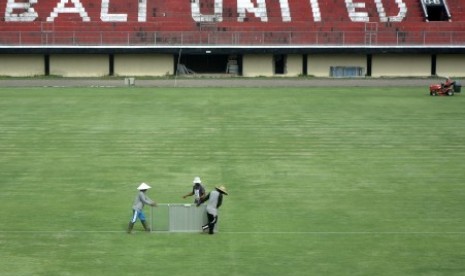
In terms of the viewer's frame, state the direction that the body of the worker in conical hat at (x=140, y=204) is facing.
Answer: to the viewer's right
